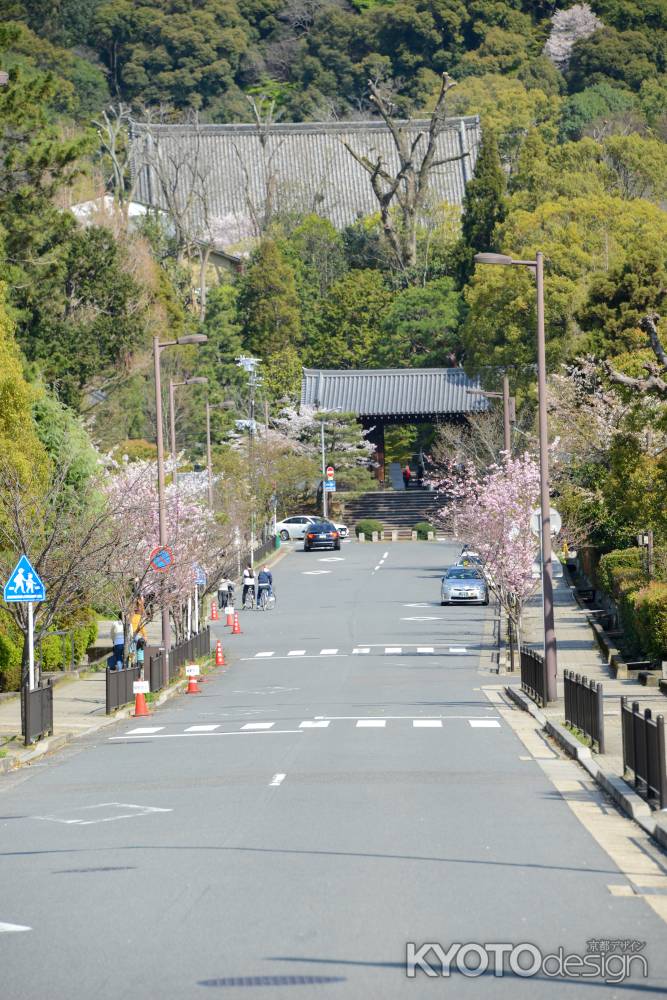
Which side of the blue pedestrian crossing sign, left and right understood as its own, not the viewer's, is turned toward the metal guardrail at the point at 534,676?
left

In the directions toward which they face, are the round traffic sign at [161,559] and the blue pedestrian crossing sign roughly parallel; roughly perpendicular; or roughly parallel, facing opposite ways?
roughly parallel

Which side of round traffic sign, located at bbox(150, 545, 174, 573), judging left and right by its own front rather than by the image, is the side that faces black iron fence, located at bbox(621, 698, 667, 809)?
front

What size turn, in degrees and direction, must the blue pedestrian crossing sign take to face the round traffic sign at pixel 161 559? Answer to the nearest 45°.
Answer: approximately 180°

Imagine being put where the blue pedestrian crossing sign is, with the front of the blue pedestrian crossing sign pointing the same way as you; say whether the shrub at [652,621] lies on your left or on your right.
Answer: on your left

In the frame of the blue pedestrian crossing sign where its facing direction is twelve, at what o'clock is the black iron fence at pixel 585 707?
The black iron fence is roughly at 10 o'clock from the blue pedestrian crossing sign.

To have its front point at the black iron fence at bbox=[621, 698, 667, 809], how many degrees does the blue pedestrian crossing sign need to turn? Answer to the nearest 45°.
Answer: approximately 45° to its left

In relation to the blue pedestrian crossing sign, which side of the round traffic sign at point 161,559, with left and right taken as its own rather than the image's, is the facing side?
front

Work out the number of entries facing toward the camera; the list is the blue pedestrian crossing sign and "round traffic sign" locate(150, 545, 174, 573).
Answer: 2

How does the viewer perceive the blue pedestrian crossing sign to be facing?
facing the viewer

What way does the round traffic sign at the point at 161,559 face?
toward the camera
